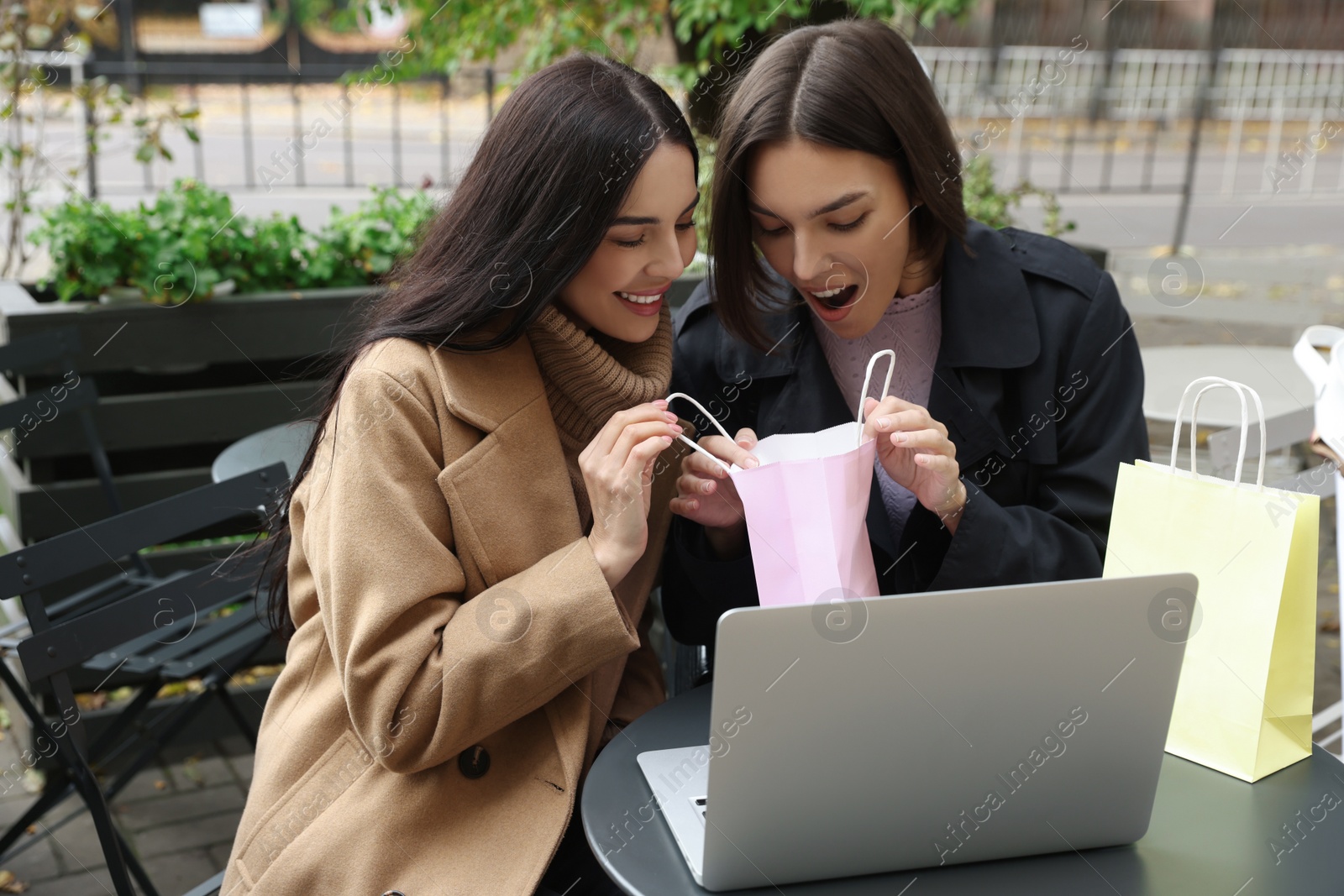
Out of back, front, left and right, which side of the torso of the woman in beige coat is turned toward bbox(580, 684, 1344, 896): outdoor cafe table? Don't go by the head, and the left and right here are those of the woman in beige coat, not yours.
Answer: front

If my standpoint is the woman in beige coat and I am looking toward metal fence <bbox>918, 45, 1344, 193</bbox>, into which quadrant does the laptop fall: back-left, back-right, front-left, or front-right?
back-right

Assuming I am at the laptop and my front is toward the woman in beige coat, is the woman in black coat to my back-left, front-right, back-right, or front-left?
front-right

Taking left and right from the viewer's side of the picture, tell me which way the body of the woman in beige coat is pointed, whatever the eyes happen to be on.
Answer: facing the viewer and to the right of the viewer

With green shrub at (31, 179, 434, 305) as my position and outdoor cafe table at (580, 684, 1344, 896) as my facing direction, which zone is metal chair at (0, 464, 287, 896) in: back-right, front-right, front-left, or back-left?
front-right

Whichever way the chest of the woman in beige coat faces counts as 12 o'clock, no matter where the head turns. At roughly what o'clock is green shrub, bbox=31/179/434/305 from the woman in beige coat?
The green shrub is roughly at 7 o'clock from the woman in beige coat.

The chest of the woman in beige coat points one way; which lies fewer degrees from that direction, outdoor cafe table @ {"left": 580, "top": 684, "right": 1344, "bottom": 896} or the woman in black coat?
the outdoor cafe table

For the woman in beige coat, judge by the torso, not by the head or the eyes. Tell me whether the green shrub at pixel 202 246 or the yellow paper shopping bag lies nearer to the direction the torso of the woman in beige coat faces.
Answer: the yellow paper shopping bag

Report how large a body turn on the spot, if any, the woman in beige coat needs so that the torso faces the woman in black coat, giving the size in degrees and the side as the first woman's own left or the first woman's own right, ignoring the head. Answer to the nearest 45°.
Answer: approximately 90° to the first woman's own left

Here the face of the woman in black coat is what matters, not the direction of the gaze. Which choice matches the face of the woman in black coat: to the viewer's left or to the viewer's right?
to the viewer's left

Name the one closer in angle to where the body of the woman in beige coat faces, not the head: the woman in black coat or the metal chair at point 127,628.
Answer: the woman in black coat

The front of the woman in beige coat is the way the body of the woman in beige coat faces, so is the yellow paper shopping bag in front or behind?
in front
